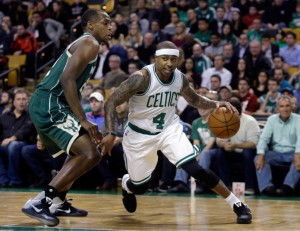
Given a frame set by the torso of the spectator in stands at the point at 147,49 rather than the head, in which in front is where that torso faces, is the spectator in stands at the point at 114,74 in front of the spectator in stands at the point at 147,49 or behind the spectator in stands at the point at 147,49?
in front

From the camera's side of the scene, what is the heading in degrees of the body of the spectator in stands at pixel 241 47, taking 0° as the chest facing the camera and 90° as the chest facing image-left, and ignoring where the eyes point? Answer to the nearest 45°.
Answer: approximately 0°

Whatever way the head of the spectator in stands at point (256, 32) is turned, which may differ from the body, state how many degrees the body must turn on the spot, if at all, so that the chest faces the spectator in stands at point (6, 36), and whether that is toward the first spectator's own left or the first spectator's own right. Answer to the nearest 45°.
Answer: approximately 90° to the first spectator's own right

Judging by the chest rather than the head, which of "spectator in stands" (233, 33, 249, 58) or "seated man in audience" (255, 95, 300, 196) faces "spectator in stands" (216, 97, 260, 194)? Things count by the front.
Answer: "spectator in stands" (233, 33, 249, 58)

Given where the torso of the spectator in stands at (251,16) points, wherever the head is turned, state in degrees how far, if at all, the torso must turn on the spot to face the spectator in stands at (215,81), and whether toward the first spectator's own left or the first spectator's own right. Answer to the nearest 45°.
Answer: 0° — they already face them

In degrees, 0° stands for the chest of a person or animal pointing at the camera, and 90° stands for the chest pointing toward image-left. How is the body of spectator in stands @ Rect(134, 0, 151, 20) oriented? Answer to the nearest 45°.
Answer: approximately 0°

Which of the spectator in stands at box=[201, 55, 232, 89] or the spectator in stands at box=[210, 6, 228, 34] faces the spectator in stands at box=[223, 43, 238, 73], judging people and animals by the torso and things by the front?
the spectator in stands at box=[210, 6, 228, 34]

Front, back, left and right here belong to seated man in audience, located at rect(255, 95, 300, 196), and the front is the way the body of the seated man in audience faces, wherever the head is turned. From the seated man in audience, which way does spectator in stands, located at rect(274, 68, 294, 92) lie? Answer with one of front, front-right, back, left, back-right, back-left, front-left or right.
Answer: back

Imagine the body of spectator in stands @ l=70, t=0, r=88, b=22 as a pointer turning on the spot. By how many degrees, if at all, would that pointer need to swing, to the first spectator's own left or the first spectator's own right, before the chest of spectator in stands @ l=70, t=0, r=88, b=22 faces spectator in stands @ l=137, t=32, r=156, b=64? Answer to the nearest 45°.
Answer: approximately 45° to the first spectator's own left
